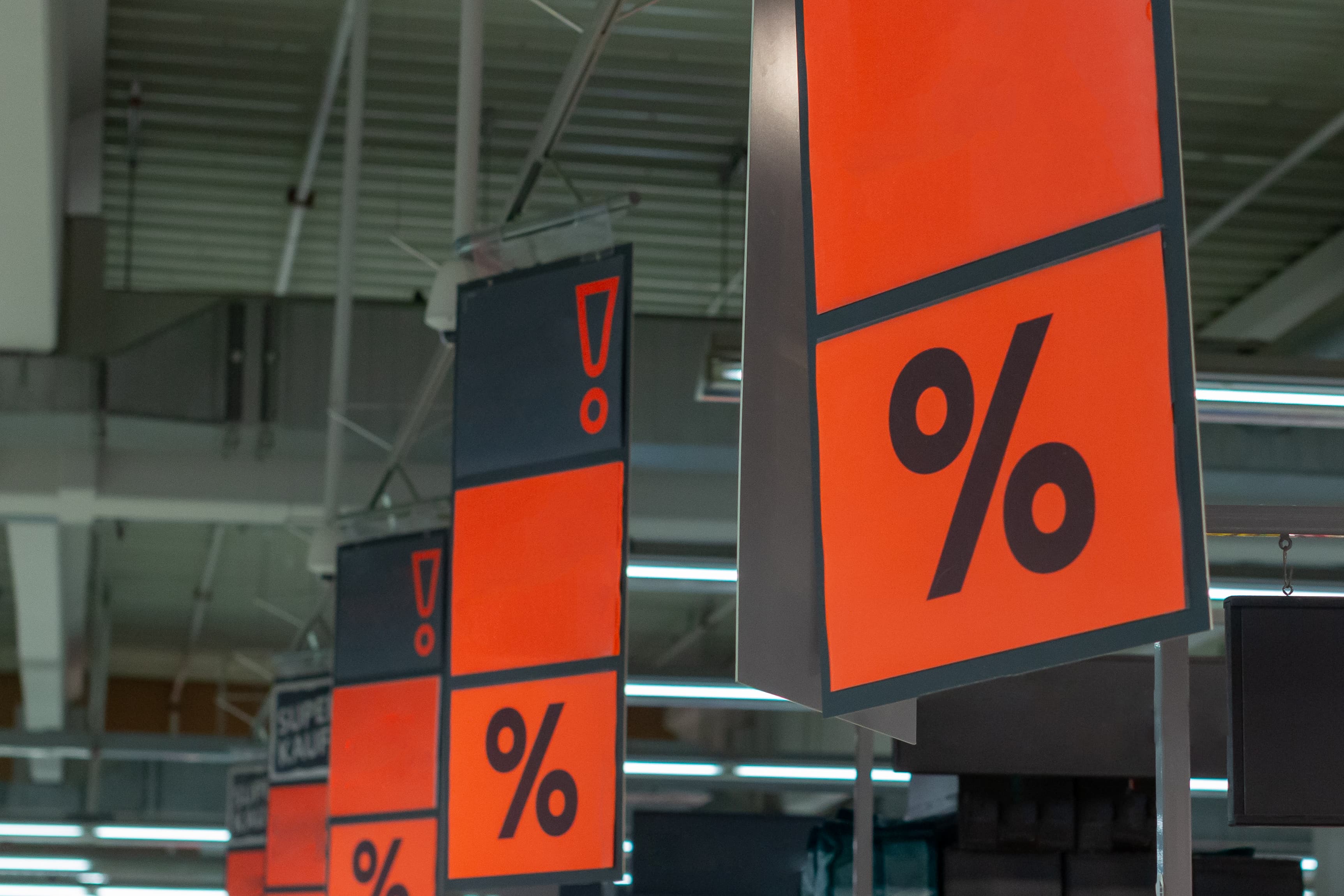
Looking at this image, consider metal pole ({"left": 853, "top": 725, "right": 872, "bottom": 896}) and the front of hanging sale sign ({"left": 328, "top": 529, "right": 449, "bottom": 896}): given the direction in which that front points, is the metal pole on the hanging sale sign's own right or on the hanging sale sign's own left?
on the hanging sale sign's own left

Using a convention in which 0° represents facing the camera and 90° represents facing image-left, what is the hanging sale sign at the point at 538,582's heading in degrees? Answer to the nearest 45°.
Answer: approximately 45°

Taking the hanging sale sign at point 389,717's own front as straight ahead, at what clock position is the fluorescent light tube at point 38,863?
The fluorescent light tube is roughly at 4 o'clock from the hanging sale sign.

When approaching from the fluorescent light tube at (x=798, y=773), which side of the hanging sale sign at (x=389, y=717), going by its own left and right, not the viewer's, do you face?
back
